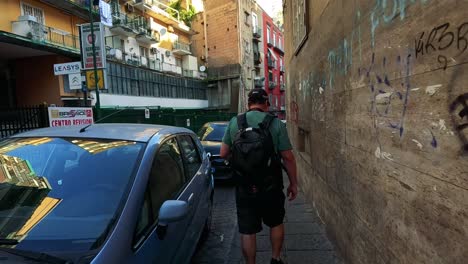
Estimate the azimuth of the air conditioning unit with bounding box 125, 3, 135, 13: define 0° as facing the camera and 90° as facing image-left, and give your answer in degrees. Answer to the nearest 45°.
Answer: approximately 315°

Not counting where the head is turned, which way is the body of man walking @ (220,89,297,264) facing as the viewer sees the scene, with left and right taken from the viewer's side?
facing away from the viewer

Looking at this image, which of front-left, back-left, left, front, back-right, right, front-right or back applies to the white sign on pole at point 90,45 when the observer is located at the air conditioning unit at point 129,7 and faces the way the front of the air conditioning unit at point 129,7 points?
front-right

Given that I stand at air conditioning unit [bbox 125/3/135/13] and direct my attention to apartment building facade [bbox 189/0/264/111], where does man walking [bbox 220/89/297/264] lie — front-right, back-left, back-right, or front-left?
back-right

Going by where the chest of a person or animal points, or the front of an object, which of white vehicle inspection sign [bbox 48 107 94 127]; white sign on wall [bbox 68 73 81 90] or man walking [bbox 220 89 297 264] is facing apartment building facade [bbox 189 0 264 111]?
the man walking

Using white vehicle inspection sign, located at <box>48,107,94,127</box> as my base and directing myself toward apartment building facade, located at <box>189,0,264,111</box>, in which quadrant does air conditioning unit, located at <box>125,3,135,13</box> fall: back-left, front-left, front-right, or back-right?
front-left

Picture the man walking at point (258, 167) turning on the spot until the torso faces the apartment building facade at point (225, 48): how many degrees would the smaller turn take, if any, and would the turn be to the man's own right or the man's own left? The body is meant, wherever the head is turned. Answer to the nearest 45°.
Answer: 0° — they already face it

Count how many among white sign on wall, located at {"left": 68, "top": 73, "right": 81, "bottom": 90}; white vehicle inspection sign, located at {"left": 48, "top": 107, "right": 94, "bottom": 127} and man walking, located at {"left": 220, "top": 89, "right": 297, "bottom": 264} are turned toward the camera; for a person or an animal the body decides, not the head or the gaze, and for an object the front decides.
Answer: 2

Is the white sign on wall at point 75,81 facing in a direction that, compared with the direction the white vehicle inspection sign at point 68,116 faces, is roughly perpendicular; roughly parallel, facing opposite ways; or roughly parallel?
roughly parallel

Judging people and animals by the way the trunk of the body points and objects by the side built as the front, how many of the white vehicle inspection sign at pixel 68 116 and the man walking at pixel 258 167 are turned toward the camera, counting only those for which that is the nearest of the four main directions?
1

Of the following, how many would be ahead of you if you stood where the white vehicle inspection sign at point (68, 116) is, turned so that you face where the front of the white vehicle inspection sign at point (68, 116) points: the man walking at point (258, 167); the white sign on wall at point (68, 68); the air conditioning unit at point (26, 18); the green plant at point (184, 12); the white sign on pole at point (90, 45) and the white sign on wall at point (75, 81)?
1

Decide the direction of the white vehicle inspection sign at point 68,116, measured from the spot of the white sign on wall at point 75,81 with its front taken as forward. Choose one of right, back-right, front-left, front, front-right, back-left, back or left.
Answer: front

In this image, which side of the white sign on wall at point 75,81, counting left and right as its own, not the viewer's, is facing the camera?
front

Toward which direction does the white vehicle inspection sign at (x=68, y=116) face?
toward the camera
